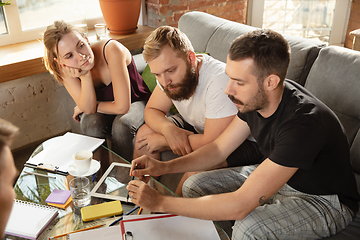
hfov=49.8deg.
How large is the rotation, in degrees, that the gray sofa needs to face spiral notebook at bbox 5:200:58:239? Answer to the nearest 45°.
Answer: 0° — it already faces it

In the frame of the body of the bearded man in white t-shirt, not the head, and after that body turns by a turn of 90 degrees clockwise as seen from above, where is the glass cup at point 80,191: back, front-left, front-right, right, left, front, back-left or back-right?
left

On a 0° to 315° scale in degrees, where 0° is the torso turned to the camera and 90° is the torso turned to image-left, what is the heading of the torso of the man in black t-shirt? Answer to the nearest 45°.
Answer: approximately 90°

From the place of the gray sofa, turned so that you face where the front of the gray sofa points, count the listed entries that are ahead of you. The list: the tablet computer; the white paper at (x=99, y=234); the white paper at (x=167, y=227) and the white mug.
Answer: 4

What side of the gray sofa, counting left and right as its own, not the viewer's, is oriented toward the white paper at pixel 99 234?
front

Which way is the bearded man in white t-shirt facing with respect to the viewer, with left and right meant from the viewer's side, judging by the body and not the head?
facing the viewer and to the left of the viewer

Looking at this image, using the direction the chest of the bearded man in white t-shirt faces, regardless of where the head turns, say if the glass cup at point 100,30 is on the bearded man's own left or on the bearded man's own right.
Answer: on the bearded man's own right

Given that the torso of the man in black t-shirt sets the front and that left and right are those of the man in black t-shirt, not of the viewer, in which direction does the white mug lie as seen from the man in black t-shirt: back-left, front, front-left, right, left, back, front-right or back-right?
front

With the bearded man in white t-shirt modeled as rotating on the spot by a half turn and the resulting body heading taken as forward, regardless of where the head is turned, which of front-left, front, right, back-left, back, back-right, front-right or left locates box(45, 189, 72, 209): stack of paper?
back

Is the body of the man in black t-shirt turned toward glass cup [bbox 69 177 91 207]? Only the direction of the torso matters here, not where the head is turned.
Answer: yes

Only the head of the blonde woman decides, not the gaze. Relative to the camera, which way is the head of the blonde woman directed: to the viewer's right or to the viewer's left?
to the viewer's right

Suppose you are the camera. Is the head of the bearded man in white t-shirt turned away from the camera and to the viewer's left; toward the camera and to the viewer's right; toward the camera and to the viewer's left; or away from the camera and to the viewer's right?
toward the camera and to the viewer's left

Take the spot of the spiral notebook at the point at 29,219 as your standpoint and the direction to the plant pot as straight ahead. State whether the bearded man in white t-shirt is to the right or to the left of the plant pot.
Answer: right

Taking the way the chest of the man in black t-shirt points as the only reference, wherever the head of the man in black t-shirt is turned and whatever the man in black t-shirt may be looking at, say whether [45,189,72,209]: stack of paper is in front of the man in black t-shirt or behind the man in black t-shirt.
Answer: in front

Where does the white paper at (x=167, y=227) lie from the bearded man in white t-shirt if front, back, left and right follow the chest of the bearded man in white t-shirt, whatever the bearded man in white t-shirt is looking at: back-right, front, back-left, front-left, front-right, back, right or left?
front-left
